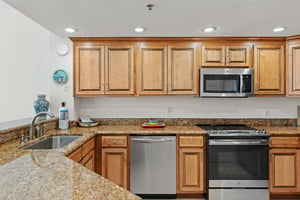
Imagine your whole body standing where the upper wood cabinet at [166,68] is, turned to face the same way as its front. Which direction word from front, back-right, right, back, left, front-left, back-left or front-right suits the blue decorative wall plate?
right

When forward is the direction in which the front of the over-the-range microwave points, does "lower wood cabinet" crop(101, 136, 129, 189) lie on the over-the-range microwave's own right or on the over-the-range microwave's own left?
on the over-the-range microwave's own right

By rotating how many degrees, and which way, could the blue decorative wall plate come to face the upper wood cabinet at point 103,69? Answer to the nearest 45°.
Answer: approximately 45° to its left

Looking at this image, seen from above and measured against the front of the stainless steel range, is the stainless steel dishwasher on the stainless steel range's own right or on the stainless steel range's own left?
on the stainless steel range's own right

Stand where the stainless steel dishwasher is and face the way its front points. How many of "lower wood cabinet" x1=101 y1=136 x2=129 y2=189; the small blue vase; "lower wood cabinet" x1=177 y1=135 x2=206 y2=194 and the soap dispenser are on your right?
3

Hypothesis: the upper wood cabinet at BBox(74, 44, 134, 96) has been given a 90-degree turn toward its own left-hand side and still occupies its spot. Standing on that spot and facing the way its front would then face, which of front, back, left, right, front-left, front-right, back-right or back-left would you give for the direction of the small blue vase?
back

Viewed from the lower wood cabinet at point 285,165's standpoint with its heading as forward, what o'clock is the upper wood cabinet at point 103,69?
The upper wood cabinet is roughly at 2 o'clock from the lower wood cabinet.
